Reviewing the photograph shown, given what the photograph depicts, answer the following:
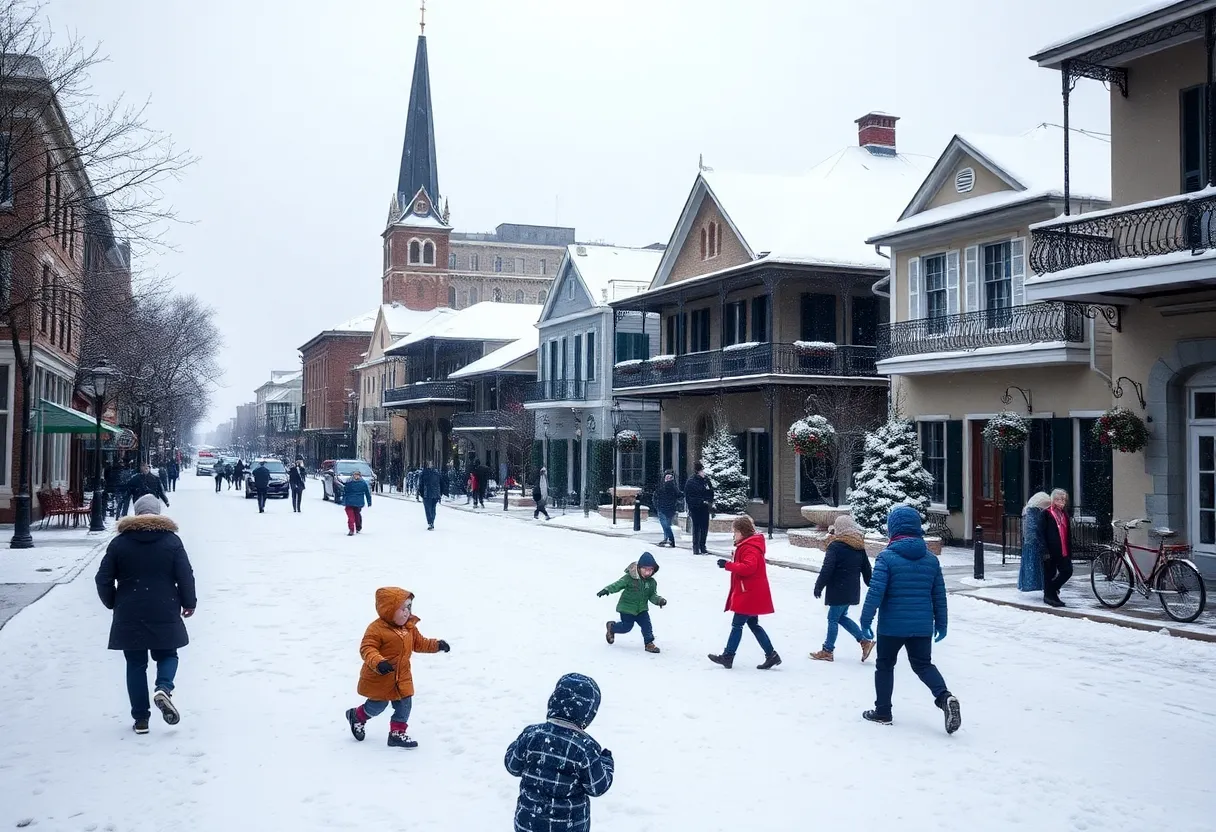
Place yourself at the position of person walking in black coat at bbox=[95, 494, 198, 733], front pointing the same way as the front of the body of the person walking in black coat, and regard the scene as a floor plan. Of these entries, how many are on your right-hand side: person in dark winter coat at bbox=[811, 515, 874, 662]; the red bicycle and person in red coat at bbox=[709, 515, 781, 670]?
3

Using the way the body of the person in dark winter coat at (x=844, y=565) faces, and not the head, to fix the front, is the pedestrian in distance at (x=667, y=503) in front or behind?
in front

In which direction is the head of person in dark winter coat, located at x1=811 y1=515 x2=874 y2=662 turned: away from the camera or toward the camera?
away from the camera

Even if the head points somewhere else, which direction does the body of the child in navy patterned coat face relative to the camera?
away from the camera

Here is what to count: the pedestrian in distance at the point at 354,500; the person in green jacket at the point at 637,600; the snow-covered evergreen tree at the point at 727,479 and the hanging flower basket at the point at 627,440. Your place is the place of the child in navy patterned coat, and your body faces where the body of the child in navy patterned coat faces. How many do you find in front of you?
4

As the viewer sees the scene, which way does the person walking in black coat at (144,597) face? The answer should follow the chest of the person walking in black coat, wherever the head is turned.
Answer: away from the camera

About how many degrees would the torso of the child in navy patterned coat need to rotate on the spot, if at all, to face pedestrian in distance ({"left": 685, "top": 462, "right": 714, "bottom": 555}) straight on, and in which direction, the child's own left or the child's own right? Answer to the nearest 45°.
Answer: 0° — they already face them

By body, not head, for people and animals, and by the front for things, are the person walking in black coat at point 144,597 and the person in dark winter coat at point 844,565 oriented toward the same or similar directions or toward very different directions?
same or similar directions

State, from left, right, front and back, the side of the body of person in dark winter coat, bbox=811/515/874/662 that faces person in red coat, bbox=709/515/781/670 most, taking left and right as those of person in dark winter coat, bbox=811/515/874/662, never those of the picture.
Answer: left

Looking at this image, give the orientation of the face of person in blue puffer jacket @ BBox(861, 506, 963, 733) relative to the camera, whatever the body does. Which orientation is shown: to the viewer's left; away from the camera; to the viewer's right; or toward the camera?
away from the camera

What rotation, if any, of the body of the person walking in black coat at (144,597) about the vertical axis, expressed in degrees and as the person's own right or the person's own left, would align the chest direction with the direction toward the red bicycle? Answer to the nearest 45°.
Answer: approximately 90° to the person's own right

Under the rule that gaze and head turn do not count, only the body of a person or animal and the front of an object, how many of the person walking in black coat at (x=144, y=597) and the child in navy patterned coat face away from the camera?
2
